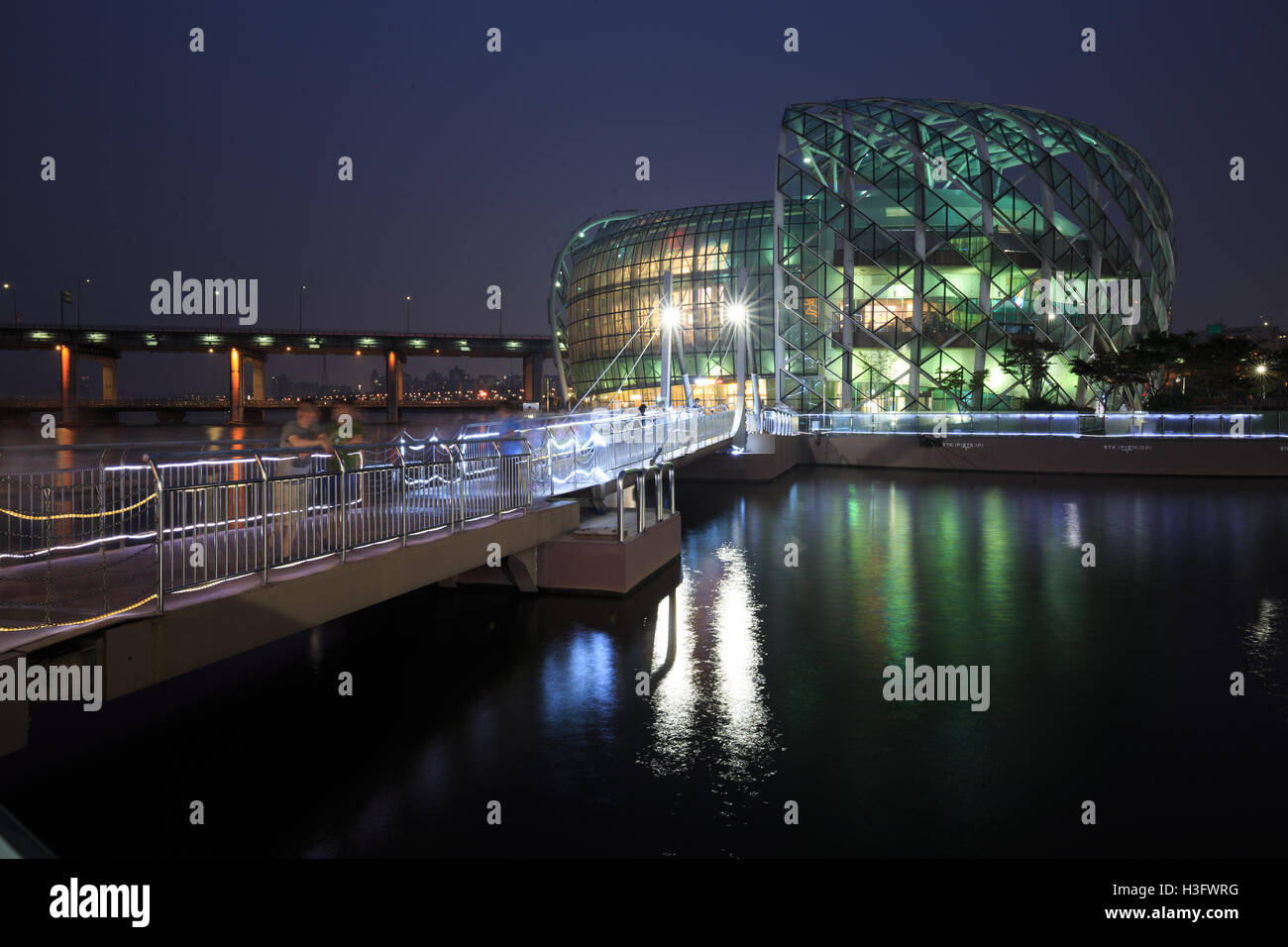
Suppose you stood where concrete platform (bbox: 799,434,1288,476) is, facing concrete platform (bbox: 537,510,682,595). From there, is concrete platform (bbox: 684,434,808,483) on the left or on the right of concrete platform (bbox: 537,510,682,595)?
right

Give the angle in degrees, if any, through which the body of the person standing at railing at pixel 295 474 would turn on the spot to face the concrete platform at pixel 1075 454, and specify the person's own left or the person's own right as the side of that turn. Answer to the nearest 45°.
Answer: approximately 90° to the person's own left

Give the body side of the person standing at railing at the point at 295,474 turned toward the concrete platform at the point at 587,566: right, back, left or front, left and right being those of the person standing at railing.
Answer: left

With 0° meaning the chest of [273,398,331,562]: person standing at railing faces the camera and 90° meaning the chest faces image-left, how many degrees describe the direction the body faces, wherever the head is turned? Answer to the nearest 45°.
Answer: approximately 315°
